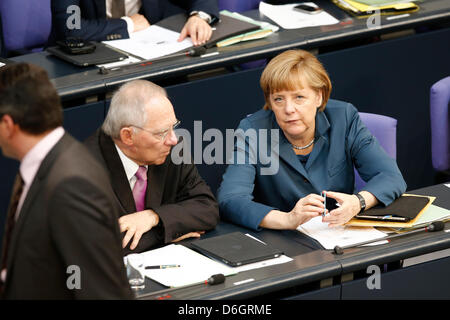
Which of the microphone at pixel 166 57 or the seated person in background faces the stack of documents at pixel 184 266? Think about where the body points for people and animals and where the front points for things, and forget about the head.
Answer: the seated person in background

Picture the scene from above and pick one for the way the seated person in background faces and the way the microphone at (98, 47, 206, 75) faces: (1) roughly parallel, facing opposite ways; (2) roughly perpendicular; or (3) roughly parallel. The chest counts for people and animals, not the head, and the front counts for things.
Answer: roughly perpendicular

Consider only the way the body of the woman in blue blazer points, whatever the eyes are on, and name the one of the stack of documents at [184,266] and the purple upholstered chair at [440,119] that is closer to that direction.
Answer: the stack of documents

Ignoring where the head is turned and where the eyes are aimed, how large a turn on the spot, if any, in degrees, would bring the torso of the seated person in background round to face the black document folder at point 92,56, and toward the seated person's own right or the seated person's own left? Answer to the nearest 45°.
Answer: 0° — they already face it

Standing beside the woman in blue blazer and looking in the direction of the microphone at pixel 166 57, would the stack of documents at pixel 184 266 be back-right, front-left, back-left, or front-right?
back-left

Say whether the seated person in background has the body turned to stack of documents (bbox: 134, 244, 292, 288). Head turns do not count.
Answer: yes

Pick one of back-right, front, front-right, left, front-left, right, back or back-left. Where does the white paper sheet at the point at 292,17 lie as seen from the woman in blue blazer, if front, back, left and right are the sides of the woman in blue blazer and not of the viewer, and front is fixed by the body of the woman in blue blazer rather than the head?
back

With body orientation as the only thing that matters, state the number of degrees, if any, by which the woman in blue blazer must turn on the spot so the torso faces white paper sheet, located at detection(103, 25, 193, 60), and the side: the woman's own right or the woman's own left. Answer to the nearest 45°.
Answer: approximately 135° to the woman's own right

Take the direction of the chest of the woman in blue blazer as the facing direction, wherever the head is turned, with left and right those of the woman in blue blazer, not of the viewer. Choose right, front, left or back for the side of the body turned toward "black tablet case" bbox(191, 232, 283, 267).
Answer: front

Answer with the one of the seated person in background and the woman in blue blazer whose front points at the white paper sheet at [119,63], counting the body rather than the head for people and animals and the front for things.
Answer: the seated person in background
